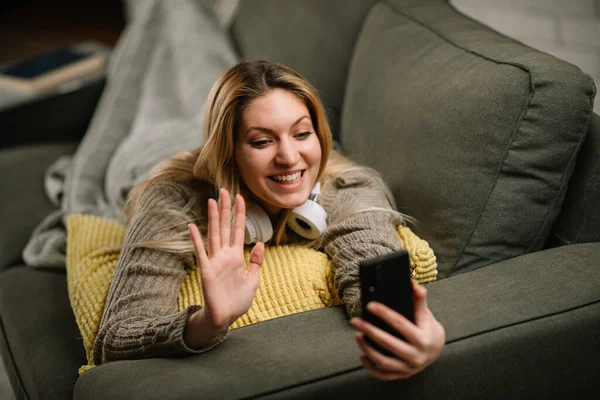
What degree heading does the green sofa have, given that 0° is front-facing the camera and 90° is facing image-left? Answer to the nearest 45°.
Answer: approximately 45°
